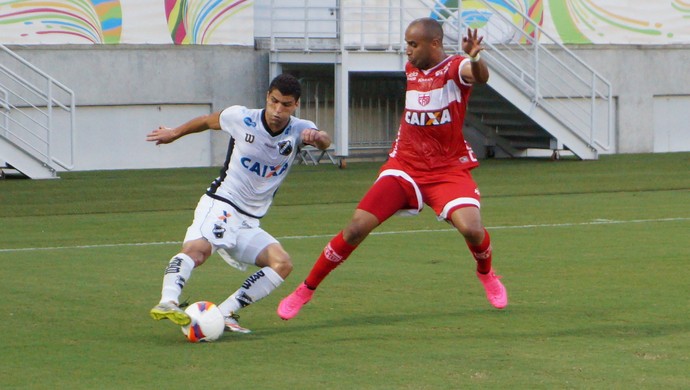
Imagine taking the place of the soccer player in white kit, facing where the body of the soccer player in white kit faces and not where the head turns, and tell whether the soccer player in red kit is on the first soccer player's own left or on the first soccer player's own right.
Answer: on the first soccer player's own left

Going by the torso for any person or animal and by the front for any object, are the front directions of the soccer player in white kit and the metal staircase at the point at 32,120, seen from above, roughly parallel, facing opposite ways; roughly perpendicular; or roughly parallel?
roughly perpendicular

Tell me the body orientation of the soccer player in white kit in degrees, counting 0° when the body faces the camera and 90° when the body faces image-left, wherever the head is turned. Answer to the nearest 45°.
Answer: approximately 0°

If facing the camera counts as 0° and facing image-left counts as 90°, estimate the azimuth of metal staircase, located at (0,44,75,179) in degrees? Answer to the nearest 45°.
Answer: approximately 270°
